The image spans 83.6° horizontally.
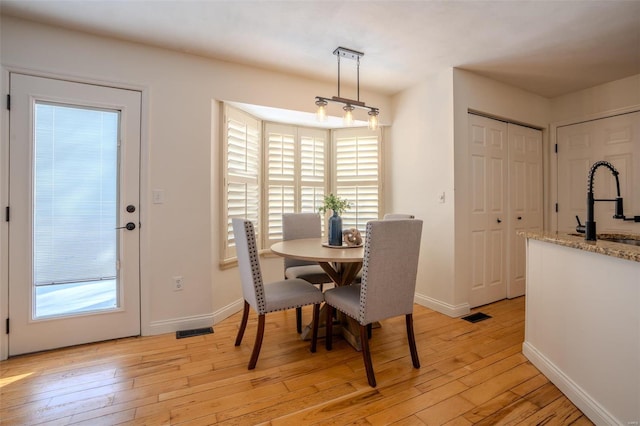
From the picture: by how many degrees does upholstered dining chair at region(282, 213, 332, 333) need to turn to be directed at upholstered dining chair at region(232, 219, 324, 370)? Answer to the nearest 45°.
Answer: approximately 45° to its right

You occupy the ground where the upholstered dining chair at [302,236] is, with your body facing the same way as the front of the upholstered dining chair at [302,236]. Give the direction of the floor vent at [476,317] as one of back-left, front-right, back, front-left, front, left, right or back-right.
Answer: front-left

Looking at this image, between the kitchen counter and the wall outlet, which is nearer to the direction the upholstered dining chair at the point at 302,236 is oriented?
the kitchen counter

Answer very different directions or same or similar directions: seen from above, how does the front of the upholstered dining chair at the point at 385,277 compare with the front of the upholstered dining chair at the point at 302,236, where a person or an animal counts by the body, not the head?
very different directions

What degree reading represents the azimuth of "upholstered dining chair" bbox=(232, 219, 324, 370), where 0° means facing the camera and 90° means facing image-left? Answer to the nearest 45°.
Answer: approximately 225°

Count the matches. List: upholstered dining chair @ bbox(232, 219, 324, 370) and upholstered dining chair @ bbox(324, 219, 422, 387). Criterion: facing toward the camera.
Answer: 0

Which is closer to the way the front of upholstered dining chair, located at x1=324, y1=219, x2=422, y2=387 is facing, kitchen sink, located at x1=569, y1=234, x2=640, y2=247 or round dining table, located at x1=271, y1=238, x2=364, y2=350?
the round dining table

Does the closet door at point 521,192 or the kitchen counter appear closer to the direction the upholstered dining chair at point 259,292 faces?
the closet door

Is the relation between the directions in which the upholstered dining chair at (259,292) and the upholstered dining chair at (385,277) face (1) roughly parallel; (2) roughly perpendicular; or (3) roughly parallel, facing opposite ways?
roughly perpendicular

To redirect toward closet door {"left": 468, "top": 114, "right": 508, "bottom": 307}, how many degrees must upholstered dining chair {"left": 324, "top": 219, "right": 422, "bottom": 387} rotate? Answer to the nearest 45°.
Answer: approximately 90° to its right

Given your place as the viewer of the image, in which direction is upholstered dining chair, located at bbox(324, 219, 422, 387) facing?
facing away from the viewer and to the left of the viewer

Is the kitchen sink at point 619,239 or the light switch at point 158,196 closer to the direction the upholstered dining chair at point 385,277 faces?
the light switch

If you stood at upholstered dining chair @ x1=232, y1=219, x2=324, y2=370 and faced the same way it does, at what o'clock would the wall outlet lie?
The wall outlet is roughly at 9 o'clock from the upholstered dining chair.

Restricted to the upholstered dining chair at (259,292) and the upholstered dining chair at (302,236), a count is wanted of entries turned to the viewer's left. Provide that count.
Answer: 0
